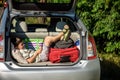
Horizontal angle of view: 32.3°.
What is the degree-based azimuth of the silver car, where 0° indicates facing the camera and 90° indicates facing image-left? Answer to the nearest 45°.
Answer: approximately 180°
